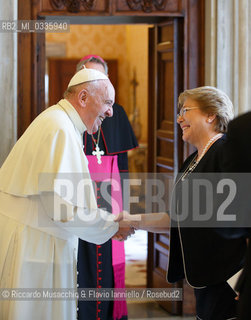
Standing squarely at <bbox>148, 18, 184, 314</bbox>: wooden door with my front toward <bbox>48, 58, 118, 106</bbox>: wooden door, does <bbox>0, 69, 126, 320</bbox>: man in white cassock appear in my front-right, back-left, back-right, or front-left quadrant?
back-left

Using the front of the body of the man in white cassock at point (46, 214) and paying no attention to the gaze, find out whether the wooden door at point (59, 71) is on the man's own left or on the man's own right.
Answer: on the man's own left

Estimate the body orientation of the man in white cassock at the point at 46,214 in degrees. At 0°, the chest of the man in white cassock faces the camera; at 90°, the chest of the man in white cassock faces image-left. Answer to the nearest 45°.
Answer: approximately 270°

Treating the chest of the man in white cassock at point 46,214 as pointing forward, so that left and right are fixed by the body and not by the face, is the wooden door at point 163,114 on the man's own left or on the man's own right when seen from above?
on the man's own left
